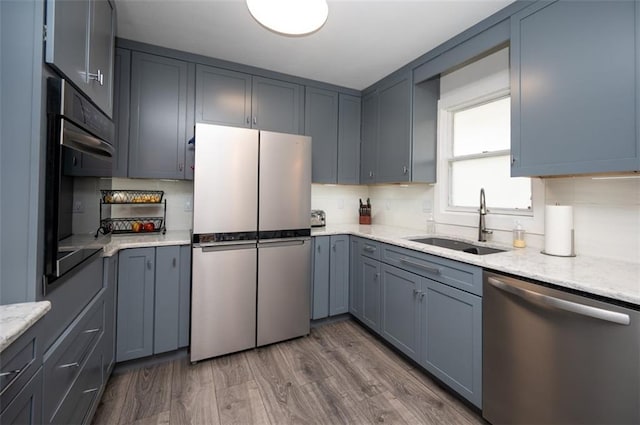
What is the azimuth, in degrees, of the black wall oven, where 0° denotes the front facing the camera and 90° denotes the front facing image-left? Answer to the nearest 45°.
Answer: approximately 270°

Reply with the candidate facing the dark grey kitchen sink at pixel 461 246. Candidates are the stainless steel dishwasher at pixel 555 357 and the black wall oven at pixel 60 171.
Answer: the black wall oven

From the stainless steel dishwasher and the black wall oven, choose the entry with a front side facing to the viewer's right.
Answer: the black wall oven

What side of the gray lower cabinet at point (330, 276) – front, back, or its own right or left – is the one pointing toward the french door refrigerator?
right

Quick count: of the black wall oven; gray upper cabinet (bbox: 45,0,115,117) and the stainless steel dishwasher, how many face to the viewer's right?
2

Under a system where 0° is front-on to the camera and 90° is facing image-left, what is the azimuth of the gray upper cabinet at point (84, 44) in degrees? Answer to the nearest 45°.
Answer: approximately 270°

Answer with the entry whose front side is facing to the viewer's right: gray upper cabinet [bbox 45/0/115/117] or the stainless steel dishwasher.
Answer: the gray upper cabinet

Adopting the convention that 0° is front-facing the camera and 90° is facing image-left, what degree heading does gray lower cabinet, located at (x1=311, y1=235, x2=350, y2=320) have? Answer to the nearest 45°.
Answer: approximately 315°

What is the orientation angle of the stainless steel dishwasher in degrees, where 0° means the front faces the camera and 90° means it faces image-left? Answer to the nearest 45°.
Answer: approximately 45°

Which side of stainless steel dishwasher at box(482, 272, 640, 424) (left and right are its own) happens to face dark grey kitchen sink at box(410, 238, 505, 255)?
right
